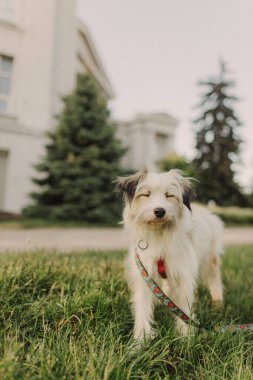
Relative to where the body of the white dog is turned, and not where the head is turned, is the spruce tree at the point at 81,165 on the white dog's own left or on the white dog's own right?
on the white dog's own right

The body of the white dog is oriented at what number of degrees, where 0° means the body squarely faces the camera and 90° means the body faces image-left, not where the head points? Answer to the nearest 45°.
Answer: approximately 45°

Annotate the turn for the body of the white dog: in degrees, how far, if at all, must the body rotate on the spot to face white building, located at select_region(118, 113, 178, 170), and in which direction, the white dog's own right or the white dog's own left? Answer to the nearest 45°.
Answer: approximately 135° to the white dog's own right

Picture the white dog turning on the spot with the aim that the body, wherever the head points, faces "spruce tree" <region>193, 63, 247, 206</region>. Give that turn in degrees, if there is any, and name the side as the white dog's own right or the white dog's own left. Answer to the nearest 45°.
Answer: approximately 135° to the white dog's own right

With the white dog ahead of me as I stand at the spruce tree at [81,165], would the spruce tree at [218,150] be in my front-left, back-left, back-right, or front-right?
back-left
